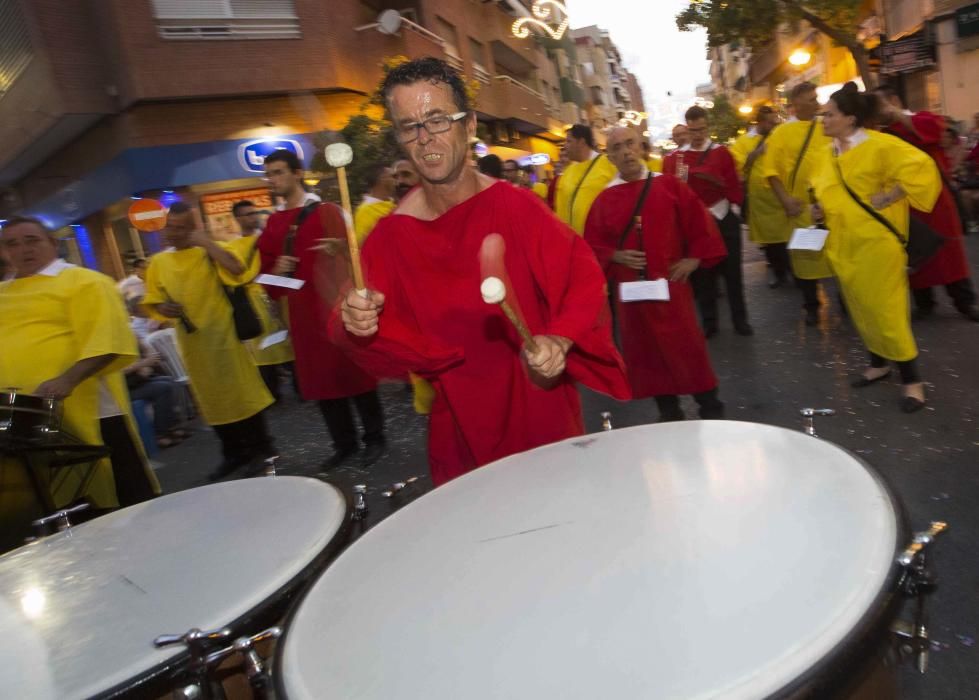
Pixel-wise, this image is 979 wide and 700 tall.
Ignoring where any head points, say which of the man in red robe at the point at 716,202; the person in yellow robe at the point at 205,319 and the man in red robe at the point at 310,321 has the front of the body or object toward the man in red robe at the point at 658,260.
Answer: the man in red robe at the point at 716,202

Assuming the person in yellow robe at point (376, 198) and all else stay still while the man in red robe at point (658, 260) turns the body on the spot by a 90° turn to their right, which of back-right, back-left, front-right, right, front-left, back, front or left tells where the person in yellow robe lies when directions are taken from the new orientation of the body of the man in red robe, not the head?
front-right

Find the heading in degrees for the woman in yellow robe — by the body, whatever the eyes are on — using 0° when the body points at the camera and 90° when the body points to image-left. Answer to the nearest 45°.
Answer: approximately 45°

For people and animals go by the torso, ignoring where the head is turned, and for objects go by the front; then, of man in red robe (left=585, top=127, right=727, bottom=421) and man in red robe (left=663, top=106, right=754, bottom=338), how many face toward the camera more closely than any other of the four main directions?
2

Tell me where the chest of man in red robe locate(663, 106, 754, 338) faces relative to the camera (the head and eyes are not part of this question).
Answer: toward the camera

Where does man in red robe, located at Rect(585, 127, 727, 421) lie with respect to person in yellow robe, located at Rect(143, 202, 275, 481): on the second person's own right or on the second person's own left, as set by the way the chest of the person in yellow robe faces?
on the second person's own left

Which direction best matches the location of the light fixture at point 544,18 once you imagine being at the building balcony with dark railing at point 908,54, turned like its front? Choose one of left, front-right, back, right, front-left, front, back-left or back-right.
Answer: front

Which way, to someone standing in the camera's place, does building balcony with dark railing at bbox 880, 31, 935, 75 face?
facing the viewer and to the left of the viewer
